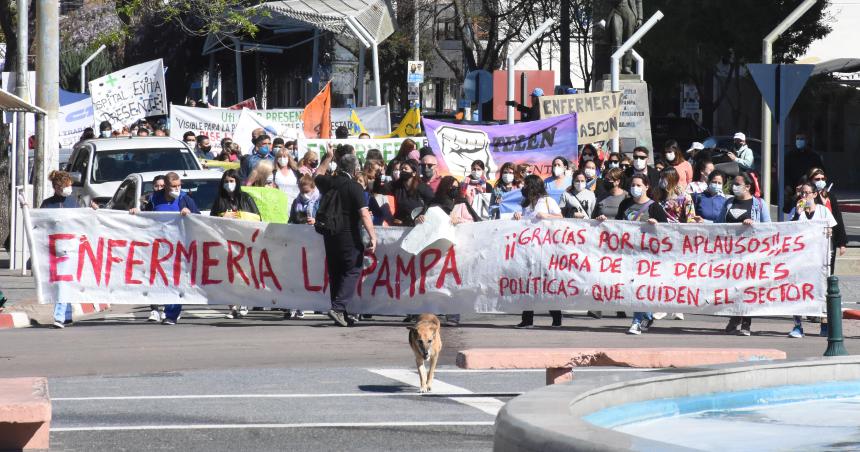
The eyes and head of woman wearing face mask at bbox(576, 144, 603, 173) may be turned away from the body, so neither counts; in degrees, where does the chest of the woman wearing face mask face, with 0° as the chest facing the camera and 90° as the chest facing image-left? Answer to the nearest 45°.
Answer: approximately 0°

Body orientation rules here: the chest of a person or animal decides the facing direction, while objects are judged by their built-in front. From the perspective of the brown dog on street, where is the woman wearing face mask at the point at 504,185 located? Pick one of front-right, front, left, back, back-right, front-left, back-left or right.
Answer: back

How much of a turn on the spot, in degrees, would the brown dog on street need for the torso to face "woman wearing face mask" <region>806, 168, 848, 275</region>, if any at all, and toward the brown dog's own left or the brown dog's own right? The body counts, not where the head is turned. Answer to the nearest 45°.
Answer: approximately 135° to the brown dog's own left

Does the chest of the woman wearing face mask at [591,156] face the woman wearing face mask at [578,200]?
yes

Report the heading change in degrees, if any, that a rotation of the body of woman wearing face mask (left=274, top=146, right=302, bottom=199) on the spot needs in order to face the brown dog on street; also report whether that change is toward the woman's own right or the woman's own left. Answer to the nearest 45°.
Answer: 0° — they already face it

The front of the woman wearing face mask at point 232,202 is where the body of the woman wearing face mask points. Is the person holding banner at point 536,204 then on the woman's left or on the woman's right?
on the woman's left
